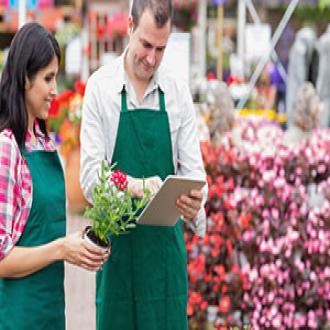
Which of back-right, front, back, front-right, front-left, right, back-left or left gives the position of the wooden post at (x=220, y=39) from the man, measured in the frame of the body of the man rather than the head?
back

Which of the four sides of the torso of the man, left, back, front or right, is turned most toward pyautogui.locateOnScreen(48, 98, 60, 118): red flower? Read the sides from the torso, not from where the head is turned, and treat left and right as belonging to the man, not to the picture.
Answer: back

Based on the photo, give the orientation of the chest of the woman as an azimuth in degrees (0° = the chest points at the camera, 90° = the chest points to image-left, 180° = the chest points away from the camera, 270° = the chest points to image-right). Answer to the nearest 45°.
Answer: approximately 315°

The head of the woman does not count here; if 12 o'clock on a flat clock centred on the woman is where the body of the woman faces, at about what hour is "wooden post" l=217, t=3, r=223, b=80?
The wooden post is roughly at 8 o'clock from the woman.

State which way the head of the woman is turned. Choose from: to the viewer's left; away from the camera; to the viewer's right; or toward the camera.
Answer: to the viewer's right

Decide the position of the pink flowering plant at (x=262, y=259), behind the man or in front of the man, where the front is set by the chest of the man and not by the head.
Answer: behind

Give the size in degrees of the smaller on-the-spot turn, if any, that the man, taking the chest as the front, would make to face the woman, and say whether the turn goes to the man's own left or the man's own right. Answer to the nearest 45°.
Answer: approximately 45° to the man's own right
